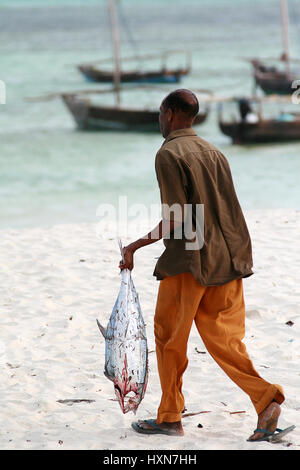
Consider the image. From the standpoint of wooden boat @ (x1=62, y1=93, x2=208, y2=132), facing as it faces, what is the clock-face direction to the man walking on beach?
The man walking on beach is roughly at 9 o'clock from the wooden boat.

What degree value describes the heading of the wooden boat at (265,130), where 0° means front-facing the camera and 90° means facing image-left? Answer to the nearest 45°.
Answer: approximately 90°

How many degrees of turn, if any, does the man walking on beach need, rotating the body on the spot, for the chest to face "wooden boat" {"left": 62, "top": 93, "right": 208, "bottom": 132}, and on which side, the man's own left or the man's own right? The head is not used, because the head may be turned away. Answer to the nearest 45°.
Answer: approximately 45° to the man's own right

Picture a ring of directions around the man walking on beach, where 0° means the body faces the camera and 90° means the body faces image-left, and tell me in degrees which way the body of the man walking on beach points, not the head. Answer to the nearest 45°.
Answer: approximately 135°

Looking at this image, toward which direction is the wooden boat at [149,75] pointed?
to the viewer's left

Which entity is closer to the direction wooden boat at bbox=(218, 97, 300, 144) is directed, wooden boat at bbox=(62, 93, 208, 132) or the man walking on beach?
the wooden boat

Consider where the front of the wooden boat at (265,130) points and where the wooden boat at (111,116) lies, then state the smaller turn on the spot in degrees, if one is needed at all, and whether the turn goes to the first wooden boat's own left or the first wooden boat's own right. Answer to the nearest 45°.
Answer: approximately 45° to the first wooden boat's own right

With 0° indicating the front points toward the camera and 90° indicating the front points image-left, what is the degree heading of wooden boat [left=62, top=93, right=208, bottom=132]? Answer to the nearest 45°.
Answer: approximately 90°

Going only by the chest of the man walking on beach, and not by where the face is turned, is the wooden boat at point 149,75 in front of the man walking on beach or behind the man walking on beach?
in front

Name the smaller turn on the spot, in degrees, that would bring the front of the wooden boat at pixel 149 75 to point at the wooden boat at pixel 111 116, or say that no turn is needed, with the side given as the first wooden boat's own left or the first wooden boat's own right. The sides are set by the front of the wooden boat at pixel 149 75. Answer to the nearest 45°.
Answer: approximately 90° to the first wooden boat's own left

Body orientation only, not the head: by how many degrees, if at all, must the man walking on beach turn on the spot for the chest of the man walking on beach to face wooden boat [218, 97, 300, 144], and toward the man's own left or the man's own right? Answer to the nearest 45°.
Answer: approximately 45° to the man's own right

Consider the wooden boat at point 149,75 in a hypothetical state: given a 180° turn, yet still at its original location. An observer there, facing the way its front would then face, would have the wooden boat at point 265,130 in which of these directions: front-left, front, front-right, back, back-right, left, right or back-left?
right

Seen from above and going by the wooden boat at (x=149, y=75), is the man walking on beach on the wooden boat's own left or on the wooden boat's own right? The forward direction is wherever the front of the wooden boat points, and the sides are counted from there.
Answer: on the wooden boat's own left

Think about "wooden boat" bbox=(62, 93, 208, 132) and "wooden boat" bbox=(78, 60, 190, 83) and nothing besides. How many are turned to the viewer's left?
2

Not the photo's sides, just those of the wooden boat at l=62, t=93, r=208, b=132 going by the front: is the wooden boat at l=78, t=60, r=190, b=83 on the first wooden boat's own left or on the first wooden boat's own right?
on the first wooden boat's own right

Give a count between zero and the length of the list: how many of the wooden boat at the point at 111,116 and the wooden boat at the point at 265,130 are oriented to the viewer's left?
2
